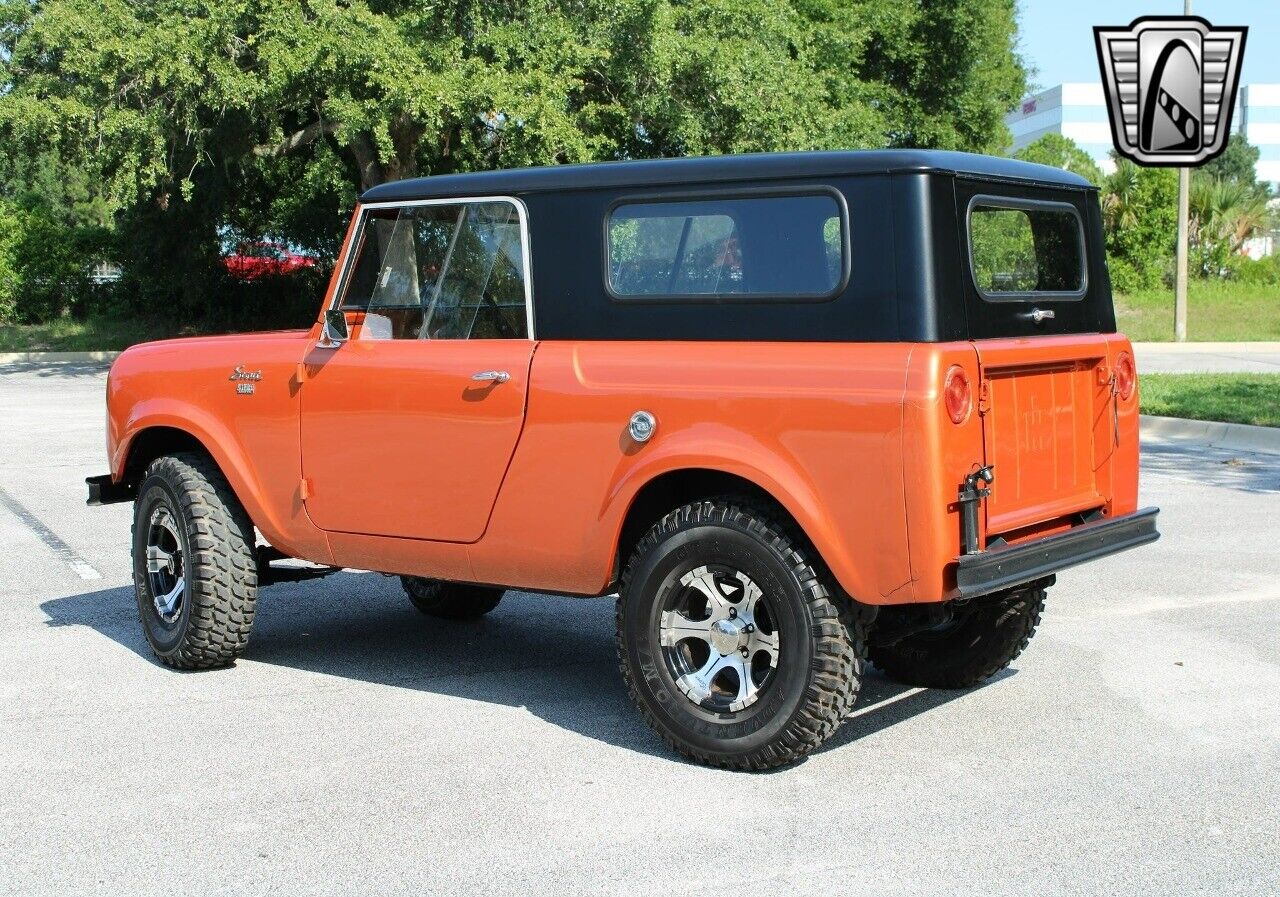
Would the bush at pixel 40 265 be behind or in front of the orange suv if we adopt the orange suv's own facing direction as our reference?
in front

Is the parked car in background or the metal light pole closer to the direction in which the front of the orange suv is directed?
the parked car in background

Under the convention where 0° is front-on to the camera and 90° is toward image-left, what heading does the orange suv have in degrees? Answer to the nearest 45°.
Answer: approximately 135°

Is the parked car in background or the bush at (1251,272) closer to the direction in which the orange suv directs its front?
the parked car in background

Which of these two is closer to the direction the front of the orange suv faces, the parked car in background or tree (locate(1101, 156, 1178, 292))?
the parked car in background

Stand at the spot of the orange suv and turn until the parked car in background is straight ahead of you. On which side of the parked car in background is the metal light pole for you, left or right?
right

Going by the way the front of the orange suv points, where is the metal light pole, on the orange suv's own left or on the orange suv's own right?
on the orange suv's own right

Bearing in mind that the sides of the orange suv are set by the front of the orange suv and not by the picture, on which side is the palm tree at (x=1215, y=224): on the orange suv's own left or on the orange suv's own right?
on the orange suv's own right

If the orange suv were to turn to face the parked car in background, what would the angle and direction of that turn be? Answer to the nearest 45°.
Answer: approximately 45° to its right

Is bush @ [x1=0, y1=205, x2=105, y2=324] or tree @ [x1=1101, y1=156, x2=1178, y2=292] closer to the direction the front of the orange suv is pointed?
the bush

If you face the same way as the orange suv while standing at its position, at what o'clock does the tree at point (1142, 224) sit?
The tree is roughly at 2 o'clock from the orange suv.
